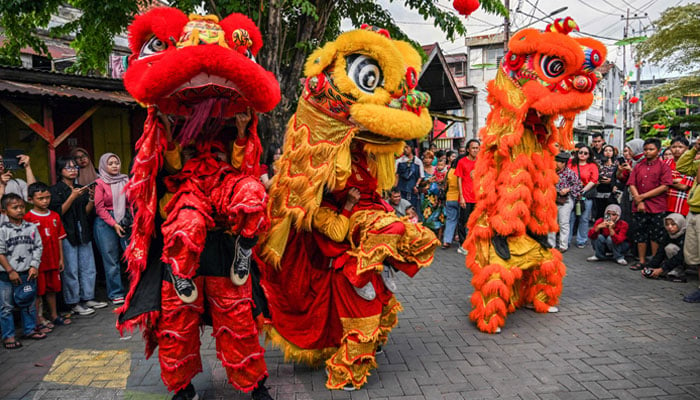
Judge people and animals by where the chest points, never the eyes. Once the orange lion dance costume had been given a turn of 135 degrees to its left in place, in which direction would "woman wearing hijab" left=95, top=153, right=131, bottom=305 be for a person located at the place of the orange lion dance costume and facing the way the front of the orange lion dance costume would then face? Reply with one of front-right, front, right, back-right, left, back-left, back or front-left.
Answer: left

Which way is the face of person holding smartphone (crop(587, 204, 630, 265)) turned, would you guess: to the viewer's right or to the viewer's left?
to the viewer's left

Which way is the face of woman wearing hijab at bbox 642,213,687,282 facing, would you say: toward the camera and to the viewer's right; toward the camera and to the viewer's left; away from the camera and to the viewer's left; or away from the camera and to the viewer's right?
toward the camera and to the viewer's left

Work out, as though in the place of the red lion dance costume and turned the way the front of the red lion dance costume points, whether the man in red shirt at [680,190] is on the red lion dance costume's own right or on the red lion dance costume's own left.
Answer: on the red lion dance costume's own left

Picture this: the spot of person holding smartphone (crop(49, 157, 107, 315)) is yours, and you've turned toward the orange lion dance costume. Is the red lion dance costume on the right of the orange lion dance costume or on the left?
right

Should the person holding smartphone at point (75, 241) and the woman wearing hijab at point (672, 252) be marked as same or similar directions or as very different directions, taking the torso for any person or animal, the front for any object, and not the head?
very different directions

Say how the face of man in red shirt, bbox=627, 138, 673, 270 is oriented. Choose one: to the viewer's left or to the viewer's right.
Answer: to the viewer's left

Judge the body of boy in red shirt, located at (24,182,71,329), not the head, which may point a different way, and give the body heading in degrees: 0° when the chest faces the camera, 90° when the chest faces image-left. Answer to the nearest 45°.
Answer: approximately 315°

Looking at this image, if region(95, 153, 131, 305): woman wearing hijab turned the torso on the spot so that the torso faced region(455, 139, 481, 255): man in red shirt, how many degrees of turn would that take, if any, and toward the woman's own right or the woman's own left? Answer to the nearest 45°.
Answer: approximately 45° to the woman's own left

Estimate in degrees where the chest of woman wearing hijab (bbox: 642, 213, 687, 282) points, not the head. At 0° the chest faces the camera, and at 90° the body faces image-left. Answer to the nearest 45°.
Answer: approximately 45°

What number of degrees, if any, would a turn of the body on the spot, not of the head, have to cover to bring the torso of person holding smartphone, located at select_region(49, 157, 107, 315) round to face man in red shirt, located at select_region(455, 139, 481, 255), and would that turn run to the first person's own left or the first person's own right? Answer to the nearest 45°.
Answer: approximately 45° to the first person's own left

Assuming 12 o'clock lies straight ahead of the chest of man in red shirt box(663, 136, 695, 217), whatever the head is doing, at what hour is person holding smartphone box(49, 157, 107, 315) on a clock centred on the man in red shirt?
The person holding smartphone is roughly at 12 o'clock from the man in red shirt.
